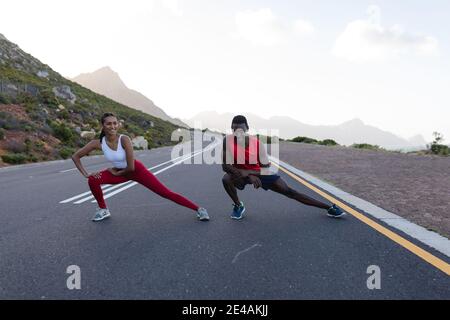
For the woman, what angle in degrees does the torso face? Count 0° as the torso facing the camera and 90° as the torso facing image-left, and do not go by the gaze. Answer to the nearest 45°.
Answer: approximately 0°

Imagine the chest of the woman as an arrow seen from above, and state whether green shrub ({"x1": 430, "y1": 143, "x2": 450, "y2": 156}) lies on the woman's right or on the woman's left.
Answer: on the woman's left

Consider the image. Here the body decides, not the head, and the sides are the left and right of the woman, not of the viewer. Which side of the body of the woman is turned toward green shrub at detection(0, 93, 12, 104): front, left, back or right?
back

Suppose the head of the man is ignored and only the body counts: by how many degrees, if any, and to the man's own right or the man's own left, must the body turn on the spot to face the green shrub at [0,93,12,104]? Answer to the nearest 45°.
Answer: approximately 135° to the man's own right
